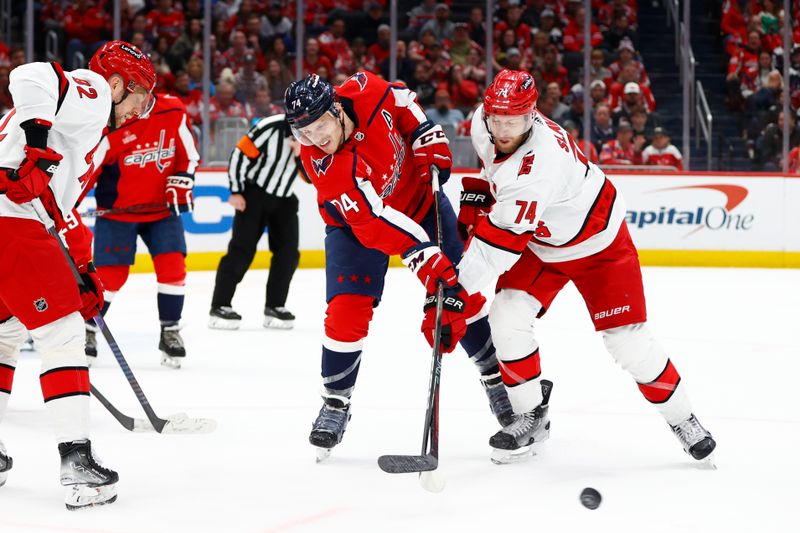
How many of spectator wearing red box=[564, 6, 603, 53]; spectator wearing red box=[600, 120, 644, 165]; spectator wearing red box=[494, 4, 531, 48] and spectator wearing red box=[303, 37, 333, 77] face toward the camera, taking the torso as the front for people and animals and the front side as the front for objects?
4

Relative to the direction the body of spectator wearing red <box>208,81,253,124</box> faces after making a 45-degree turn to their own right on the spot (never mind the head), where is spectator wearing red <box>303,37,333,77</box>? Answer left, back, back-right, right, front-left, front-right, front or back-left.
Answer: back

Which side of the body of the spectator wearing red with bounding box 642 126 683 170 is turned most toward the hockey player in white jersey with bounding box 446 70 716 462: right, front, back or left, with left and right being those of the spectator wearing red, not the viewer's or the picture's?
front

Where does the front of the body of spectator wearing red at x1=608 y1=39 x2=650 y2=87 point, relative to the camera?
toward the camera

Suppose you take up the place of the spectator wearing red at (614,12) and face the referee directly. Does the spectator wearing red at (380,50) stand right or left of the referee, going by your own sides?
right

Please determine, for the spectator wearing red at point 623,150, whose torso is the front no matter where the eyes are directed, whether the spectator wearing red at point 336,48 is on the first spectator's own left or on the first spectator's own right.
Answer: on the first spectator's own right

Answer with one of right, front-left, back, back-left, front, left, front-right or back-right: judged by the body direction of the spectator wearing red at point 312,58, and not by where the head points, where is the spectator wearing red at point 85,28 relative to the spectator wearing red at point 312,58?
right

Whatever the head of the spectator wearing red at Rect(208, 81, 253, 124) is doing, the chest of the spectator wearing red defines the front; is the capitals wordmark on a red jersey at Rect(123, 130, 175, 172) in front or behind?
in front

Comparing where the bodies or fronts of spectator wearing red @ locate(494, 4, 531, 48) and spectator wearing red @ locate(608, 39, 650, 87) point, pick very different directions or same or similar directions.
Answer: same or similar directions

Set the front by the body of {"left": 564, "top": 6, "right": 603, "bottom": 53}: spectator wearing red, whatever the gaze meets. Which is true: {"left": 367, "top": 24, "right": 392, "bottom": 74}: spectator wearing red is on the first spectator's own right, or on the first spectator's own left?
on the first spectator's own right

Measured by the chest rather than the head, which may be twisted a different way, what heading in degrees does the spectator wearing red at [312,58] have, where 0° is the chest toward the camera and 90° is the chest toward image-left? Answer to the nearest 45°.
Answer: approximately 0°

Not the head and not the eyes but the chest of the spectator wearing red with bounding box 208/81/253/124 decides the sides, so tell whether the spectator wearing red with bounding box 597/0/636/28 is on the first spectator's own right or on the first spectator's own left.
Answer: on the first spectator's own left
